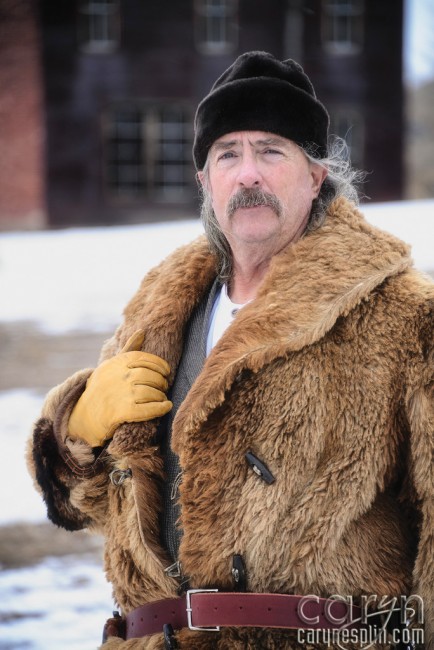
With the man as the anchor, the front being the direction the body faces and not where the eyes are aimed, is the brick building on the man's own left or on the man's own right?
on the man's own right
